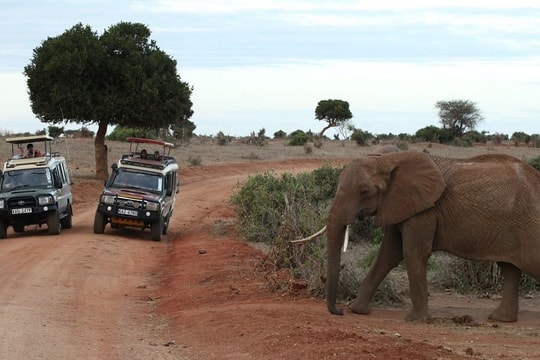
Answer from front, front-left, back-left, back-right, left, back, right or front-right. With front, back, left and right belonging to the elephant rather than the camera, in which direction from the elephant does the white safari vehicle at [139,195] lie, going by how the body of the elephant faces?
front-right

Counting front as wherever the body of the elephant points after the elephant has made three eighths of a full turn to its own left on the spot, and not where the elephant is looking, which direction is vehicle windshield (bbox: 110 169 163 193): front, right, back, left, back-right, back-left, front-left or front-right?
back

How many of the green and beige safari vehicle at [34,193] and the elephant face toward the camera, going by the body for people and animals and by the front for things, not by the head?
1

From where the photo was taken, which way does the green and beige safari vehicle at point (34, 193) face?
toward the camera

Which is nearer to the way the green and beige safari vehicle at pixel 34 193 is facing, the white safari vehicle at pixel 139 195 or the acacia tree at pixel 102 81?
the white safari vehicle

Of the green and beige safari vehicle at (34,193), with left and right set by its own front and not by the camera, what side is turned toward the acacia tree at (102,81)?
back

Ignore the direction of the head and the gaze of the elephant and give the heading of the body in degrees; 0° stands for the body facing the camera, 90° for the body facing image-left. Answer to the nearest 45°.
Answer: approximately 90°

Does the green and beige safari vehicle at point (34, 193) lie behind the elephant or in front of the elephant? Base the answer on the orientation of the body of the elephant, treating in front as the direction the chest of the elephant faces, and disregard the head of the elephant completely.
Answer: in front

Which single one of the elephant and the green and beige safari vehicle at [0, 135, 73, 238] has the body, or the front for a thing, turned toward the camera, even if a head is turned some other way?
the green and beige safari vehicle

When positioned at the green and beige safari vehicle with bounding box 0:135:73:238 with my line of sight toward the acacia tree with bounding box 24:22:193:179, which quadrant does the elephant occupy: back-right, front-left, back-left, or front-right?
back-right

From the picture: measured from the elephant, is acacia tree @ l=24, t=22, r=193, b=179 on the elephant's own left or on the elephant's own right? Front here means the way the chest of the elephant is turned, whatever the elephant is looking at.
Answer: on the elephant's own right

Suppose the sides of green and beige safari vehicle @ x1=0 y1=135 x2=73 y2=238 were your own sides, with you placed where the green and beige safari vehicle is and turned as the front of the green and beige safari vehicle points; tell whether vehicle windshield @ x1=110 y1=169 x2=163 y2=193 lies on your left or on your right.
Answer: on your left
